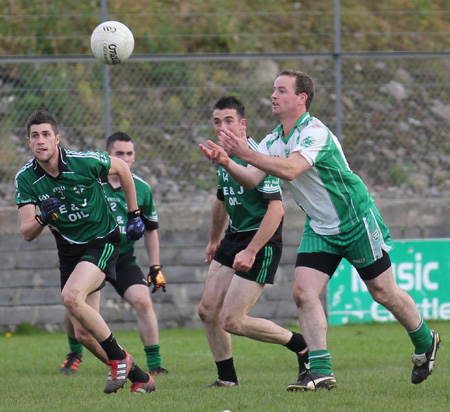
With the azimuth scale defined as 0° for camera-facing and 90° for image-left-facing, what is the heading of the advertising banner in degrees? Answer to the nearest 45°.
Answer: approximately 0°

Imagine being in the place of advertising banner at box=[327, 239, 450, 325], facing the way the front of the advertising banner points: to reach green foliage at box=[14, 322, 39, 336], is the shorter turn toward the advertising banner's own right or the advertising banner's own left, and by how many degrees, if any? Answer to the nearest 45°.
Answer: approximately 90° to the advertising banner's own right

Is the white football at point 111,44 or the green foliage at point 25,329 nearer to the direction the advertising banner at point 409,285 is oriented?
the white football

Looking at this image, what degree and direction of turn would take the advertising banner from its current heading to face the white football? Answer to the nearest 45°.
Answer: approximately 45° to its right
